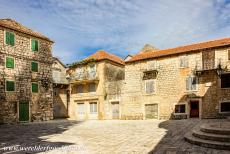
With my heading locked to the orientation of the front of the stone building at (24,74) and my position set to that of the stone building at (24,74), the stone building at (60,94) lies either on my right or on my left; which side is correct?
on my left

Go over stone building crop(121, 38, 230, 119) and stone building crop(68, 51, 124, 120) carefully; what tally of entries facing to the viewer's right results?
0

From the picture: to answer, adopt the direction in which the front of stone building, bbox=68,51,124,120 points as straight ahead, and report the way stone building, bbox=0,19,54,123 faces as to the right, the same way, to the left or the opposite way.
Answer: to the left

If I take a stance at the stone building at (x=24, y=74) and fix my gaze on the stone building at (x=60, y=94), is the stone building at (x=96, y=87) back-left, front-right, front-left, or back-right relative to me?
front-right

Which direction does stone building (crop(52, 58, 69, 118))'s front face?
toward the camera

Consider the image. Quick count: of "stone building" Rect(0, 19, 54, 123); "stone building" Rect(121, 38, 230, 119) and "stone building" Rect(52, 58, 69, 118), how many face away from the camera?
0

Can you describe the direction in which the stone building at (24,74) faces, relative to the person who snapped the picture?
facing the viewer and to the right of the viewer

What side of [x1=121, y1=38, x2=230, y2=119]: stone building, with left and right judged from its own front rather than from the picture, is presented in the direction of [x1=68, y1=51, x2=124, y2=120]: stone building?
right

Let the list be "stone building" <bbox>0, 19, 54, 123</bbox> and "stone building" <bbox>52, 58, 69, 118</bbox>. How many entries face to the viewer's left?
0

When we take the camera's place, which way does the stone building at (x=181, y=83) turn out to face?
facing the viewer and to the left of the viewer
